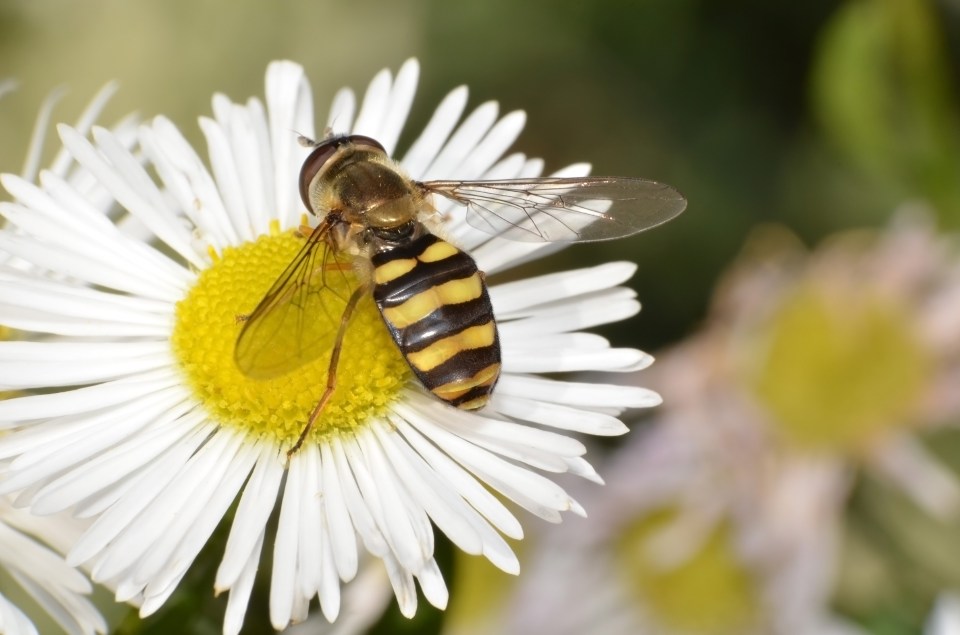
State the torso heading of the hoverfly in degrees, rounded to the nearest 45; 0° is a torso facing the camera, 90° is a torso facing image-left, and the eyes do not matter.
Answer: approximately 135°
